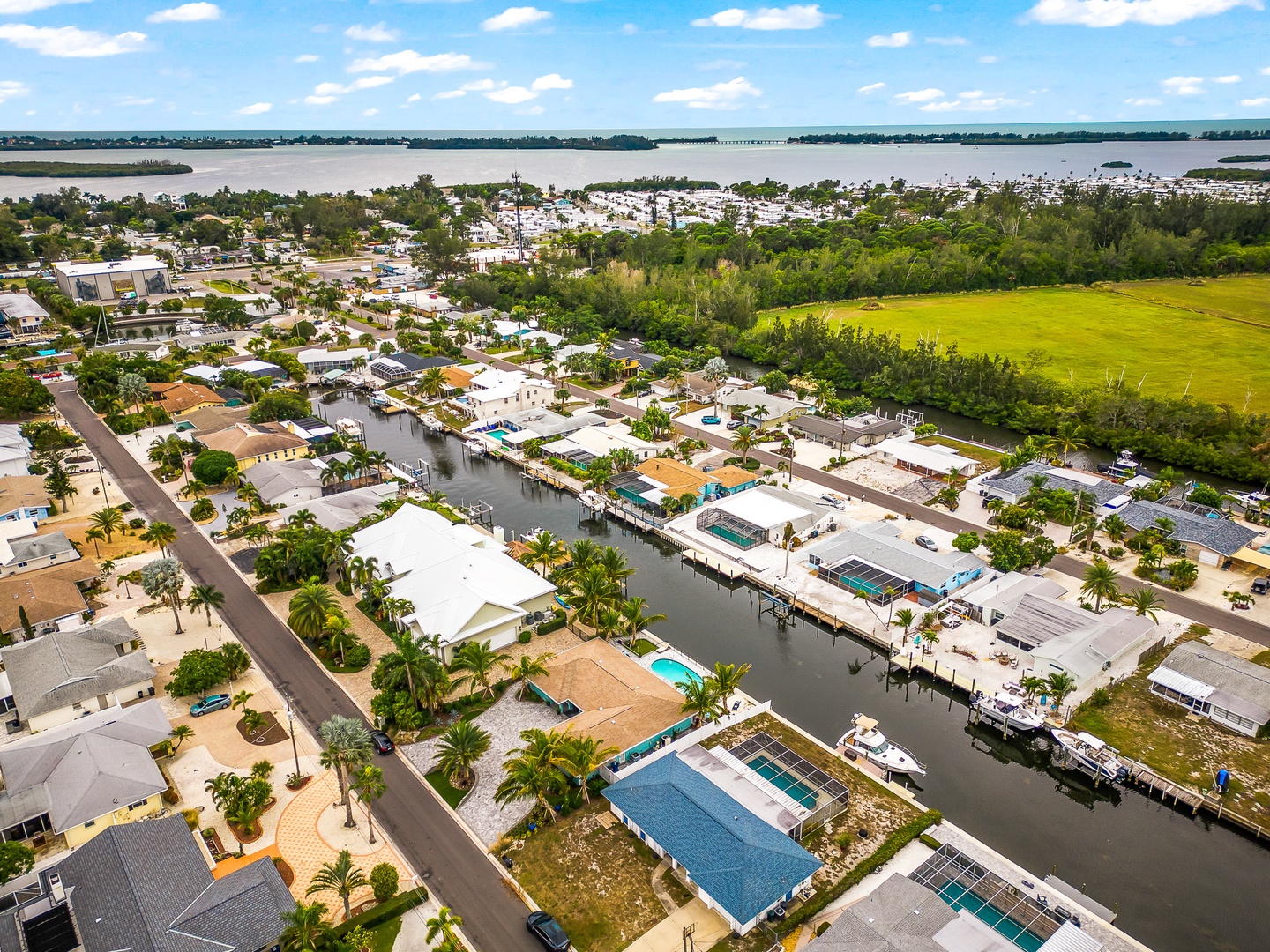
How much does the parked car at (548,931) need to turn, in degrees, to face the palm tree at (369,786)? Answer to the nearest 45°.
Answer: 0° — it already faces it

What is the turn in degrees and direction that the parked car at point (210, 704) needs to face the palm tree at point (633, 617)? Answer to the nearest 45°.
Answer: approximately 135° to its left

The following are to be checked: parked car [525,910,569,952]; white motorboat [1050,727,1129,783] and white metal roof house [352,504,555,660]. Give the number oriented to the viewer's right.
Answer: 0

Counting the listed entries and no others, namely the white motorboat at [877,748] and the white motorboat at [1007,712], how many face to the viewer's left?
0

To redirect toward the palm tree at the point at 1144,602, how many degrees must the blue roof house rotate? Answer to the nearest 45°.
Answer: approximately 180°

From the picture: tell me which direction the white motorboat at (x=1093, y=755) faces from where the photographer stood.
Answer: facing away from the viewer and to the left of the viewer

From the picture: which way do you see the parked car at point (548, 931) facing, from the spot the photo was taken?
facing away from the viewer and to the left of the viewer

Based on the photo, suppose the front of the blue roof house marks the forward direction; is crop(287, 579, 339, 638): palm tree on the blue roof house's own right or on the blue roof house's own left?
on the blue roof house's own right

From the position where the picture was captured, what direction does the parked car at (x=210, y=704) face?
facing the viewer and to the left of the viewer

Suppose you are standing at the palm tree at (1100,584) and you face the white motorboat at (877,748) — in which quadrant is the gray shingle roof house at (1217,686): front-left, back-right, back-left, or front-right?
front-left
